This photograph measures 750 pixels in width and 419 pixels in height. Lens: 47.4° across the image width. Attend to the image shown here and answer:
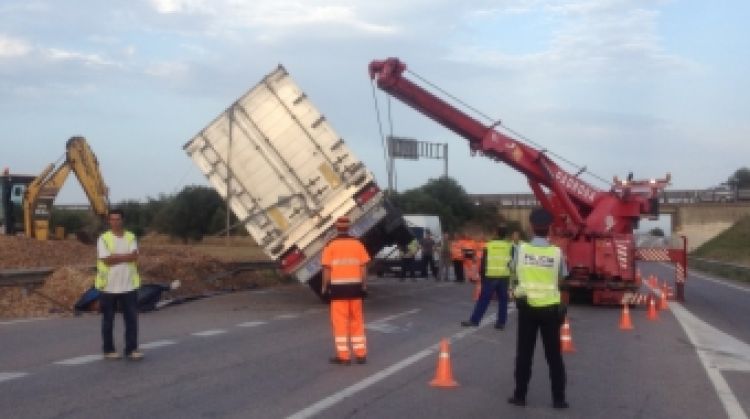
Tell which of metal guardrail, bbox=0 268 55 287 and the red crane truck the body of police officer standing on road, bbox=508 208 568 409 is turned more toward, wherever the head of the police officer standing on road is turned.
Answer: the red crane truck

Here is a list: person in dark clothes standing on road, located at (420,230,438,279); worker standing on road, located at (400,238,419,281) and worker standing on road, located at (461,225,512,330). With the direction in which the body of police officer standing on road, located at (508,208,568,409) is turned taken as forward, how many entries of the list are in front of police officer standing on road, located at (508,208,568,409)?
3

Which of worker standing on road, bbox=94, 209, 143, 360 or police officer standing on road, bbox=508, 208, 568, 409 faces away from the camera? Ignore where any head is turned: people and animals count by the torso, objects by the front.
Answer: police officer standing on road, bbox=508, 208, 568, 409

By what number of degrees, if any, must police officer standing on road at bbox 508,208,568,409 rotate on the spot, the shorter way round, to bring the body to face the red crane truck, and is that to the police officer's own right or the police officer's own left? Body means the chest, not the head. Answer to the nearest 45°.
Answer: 0° — they already face it

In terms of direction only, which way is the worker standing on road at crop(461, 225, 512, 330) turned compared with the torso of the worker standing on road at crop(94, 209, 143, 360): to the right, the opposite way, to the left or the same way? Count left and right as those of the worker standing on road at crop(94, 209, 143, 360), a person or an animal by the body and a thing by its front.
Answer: the opposite way

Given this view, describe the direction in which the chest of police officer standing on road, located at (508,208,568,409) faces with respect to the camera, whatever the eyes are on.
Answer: away from the camera

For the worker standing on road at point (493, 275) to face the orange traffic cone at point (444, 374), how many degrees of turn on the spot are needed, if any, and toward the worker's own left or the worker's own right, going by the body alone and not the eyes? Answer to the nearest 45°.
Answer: approximately 135° to the worker's own left

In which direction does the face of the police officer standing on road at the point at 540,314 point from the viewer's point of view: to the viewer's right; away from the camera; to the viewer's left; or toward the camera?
away from the camera

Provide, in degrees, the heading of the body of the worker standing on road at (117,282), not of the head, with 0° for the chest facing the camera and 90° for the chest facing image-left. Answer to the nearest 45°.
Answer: approximately 315°

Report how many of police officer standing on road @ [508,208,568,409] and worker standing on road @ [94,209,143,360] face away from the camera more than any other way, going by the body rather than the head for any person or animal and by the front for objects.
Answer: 1

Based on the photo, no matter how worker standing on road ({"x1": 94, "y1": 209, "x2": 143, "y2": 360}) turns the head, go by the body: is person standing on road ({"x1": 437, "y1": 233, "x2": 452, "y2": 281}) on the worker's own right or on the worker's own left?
on the worker's own left

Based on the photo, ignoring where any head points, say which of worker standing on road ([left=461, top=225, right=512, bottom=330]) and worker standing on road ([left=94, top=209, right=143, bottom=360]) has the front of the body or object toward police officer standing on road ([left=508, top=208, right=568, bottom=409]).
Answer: worker standing on road ([left=94, top=209, right=143, bottom=360])

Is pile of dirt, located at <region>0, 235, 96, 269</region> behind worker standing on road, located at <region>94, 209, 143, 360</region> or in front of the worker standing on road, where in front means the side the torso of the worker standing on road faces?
behind
